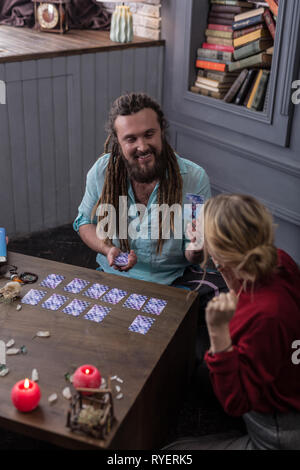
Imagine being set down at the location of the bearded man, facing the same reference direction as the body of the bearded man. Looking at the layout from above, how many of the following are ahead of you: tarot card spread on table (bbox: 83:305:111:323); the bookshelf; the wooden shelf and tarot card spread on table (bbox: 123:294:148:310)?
2

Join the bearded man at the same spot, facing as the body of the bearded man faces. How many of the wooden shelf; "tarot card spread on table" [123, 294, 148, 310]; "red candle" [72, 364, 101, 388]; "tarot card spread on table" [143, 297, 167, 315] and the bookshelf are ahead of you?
3

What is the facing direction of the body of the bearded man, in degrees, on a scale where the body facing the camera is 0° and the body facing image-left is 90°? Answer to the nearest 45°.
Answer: approximately 0°

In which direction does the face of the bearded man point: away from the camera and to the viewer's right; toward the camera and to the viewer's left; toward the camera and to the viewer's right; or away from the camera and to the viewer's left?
toward the camera and to the viewer's right

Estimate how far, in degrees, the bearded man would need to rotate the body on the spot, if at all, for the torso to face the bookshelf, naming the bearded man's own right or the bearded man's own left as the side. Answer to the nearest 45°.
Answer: approximately 135° to the bearded man's own left

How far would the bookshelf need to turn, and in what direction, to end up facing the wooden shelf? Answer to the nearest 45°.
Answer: approximately 45° to its right

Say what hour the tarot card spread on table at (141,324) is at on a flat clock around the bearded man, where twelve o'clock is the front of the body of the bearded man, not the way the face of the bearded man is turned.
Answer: The tarot card spread on table is roughly at 12 o'clock from the bearded man.

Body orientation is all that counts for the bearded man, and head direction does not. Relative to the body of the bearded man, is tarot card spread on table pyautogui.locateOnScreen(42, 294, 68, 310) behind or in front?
in front

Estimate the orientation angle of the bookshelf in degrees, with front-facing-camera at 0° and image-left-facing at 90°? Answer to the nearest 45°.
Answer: approximately 45°

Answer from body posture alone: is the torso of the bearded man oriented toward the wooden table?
yes

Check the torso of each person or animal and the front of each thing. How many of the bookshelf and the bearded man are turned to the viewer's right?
0

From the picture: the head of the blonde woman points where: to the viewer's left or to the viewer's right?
to the viewer's left

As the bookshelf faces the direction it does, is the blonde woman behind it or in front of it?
in front

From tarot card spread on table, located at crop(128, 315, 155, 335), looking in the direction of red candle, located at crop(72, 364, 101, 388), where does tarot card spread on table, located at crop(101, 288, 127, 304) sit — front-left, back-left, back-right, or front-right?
back-right
